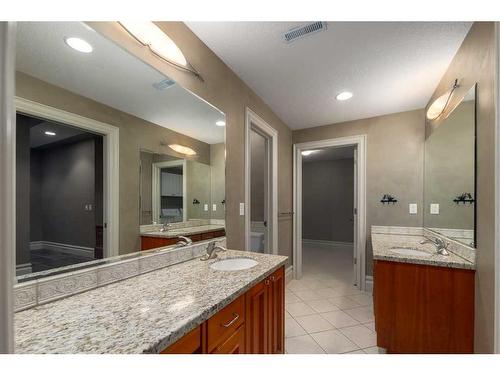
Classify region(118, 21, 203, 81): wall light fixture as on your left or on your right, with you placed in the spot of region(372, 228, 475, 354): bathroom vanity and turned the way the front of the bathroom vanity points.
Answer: on your left

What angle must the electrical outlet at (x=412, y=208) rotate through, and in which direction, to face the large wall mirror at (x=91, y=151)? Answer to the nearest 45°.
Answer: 0° — it already faces it

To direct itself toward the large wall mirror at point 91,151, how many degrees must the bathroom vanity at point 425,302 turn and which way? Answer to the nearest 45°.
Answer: approximately 45° to its left

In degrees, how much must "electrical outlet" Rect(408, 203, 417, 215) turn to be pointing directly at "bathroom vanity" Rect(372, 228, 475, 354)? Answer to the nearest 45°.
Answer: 0° — it already faces it

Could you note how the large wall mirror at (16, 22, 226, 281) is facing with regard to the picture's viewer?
facing the viewer and to the right of the viewer

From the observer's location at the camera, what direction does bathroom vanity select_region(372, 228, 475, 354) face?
facing to the left of the viewer

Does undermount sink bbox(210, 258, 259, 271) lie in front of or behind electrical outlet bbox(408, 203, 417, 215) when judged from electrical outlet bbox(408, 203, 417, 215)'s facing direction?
in front
